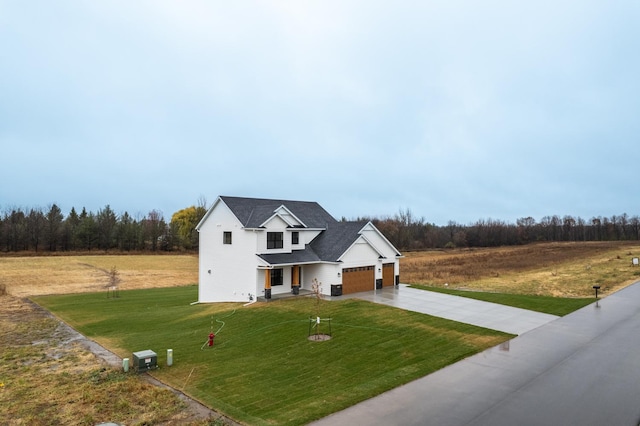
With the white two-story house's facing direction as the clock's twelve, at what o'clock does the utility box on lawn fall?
The utility box on lawn is roughly at 2 o'clock from the white two-story house.

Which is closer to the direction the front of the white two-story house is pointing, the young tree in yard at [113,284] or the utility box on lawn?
the utility box on lawn

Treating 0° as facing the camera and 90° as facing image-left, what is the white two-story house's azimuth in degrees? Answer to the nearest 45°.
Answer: approximately 315°

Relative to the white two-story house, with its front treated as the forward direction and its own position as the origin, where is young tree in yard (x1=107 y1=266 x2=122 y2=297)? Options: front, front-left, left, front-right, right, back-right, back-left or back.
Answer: back
